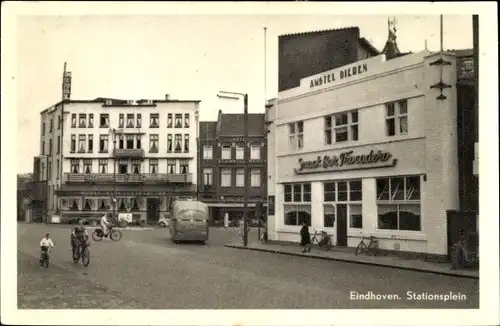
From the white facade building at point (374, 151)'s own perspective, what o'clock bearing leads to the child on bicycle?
The child on bicycle is roughly at 12 o'clock from the white facade building.

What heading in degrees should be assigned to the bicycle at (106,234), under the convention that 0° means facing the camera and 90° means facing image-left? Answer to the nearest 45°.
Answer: approximately 270°

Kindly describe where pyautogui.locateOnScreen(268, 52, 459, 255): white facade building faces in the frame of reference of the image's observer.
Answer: facing the viewer and to the left of the viewer

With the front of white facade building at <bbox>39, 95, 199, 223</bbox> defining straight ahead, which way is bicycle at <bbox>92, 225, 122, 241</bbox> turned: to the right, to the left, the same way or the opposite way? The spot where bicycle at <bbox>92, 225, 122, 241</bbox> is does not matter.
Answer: to the left

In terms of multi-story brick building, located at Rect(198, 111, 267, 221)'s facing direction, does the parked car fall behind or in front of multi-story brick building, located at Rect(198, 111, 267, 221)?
in front
